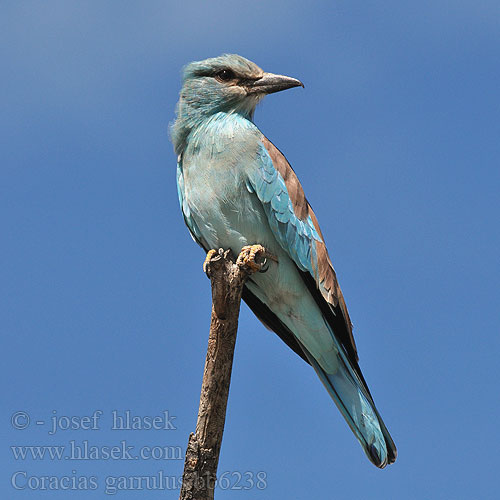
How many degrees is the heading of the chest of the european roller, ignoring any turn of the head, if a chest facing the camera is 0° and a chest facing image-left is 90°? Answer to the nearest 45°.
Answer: approximately 45°
